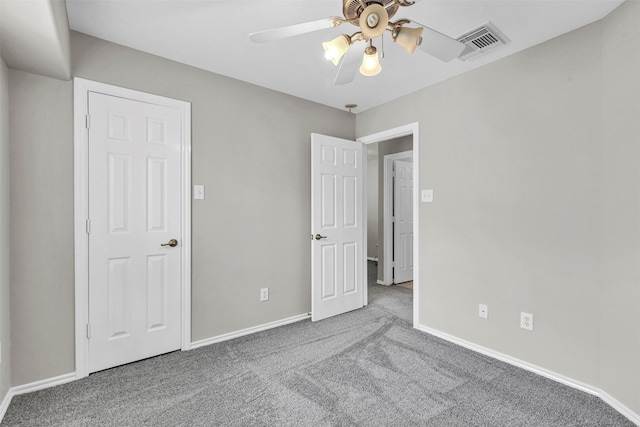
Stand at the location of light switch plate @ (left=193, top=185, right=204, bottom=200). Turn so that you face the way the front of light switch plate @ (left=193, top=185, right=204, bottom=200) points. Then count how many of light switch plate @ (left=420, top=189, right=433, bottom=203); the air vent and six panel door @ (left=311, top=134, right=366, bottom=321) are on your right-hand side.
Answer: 0

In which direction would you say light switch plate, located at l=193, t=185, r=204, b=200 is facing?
toward the camera

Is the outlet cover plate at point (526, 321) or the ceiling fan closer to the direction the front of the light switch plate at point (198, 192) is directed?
the ceiling fan

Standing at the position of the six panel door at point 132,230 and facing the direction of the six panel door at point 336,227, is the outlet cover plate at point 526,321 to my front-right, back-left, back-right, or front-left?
front-right

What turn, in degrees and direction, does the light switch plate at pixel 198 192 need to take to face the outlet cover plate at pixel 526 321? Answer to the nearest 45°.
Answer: approximately 45° to its left

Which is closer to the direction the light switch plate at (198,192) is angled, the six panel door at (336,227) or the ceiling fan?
the ceiling fan

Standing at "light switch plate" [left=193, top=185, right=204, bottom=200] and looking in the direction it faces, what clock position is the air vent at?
The air vent is roughly at 10 o'clock from the light switch plate.

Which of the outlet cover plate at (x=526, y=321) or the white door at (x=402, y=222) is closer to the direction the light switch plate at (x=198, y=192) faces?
the outlet cover plate

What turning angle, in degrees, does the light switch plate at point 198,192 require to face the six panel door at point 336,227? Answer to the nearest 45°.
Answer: approximately 90° to its left

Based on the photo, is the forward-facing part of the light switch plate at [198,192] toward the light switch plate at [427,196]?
no

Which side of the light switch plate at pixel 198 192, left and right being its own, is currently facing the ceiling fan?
front

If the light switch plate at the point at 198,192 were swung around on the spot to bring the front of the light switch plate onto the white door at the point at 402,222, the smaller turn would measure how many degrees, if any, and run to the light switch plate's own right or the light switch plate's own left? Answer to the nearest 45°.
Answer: approximately 135° to the light switch plate's own left

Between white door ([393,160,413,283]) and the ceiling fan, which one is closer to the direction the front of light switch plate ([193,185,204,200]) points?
the ceiling fan

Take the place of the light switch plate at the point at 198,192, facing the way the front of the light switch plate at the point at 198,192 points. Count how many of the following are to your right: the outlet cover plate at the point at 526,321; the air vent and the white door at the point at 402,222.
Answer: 0
